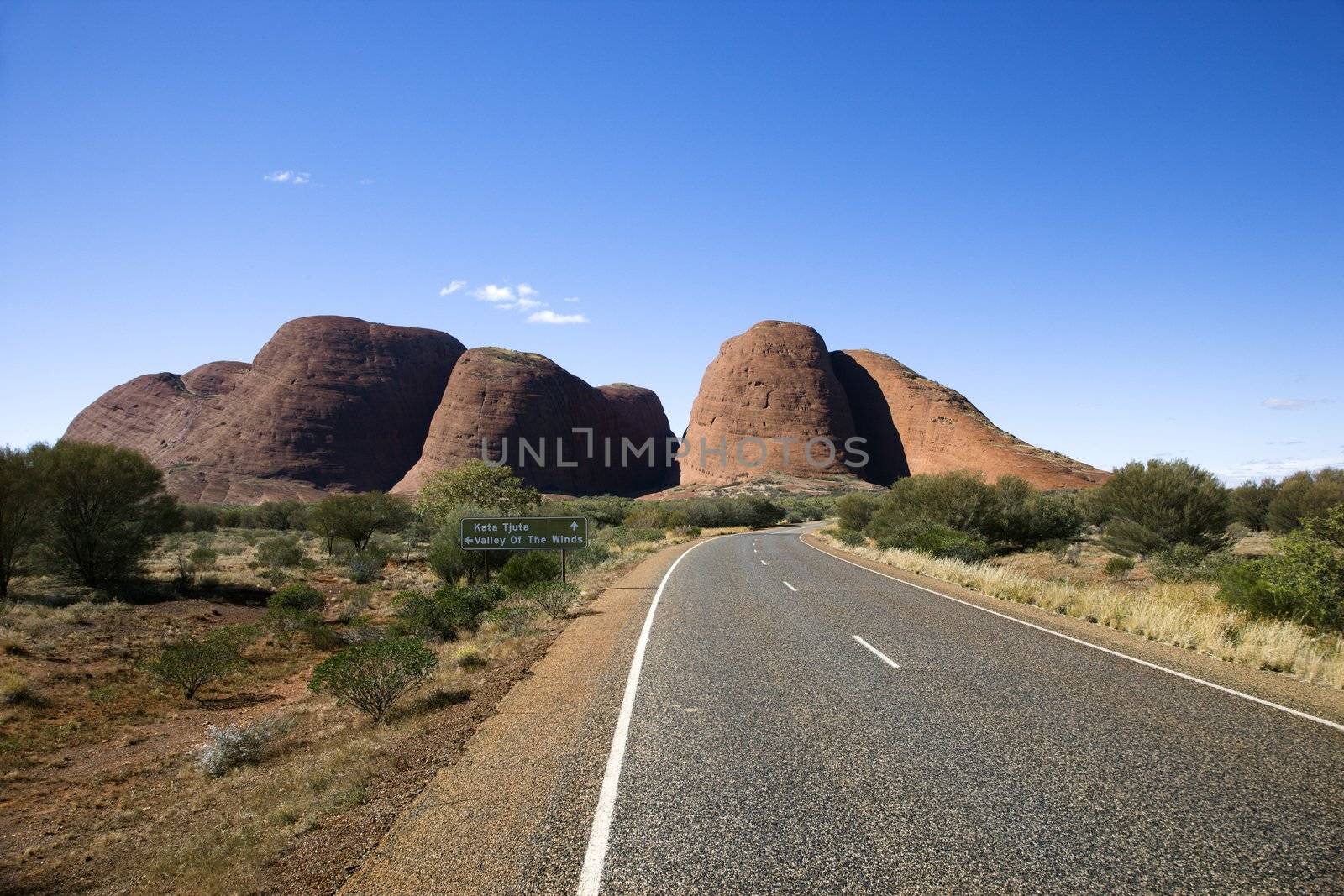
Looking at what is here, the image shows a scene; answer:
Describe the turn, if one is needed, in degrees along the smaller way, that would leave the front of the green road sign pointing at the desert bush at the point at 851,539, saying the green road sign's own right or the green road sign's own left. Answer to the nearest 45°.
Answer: approximately 135° to the green road sign's own left

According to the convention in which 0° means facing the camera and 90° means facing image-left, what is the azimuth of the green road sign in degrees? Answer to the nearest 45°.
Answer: approximately 0°

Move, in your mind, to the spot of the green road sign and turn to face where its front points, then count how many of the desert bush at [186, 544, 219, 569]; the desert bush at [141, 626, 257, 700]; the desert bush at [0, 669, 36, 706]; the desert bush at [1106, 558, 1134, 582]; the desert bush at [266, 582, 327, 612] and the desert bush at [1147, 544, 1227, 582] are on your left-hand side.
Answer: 2

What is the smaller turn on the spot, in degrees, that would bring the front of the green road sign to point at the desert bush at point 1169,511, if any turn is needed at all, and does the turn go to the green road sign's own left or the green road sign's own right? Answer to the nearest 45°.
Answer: approximately 90° to the green road sign's own left

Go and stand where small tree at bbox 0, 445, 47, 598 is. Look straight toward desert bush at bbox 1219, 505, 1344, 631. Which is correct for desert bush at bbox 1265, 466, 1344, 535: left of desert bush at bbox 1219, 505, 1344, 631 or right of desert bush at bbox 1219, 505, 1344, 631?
left

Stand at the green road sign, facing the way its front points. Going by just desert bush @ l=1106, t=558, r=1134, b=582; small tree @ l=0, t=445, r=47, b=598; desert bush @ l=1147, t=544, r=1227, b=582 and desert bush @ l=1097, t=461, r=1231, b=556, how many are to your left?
3

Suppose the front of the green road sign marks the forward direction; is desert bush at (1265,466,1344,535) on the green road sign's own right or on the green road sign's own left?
on the green road sign's own left
